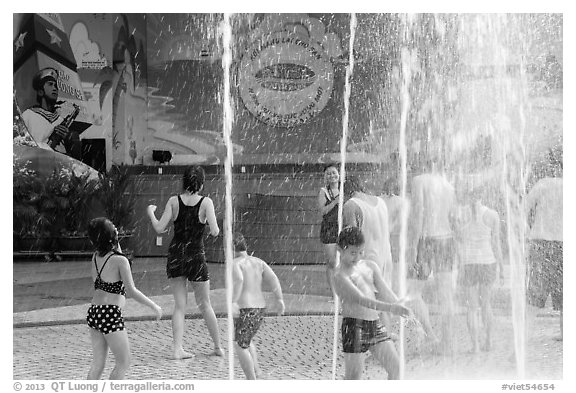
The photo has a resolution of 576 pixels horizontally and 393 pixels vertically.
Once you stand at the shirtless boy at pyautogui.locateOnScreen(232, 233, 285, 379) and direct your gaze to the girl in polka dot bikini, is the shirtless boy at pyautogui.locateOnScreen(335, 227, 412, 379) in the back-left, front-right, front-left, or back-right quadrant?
back-left

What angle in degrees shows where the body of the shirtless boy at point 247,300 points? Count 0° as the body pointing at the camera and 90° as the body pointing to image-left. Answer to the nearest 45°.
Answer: approximately 135°

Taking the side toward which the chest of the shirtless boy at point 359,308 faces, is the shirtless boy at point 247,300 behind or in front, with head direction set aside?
behind

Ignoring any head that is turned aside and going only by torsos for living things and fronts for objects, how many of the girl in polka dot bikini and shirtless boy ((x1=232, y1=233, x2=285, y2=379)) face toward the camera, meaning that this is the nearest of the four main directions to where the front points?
0

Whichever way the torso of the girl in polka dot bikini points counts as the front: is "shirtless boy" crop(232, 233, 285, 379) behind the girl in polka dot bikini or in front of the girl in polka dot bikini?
in front

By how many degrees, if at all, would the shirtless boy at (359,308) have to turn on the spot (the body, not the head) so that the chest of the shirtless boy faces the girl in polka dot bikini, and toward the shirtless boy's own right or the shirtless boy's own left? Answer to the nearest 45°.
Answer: approximately 135° to the shirtless boy's own right

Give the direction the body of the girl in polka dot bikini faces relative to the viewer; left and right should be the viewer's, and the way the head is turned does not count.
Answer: facing away from the viewer and to the right of the viewer

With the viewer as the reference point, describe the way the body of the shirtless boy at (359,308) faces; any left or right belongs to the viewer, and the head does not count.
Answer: facing the viewer and to the right of the viewer

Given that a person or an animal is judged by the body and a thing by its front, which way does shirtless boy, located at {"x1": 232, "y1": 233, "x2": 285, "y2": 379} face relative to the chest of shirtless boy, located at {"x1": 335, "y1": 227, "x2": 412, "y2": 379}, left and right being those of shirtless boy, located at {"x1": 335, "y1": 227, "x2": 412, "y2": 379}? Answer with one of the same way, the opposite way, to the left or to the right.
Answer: the opposite way
